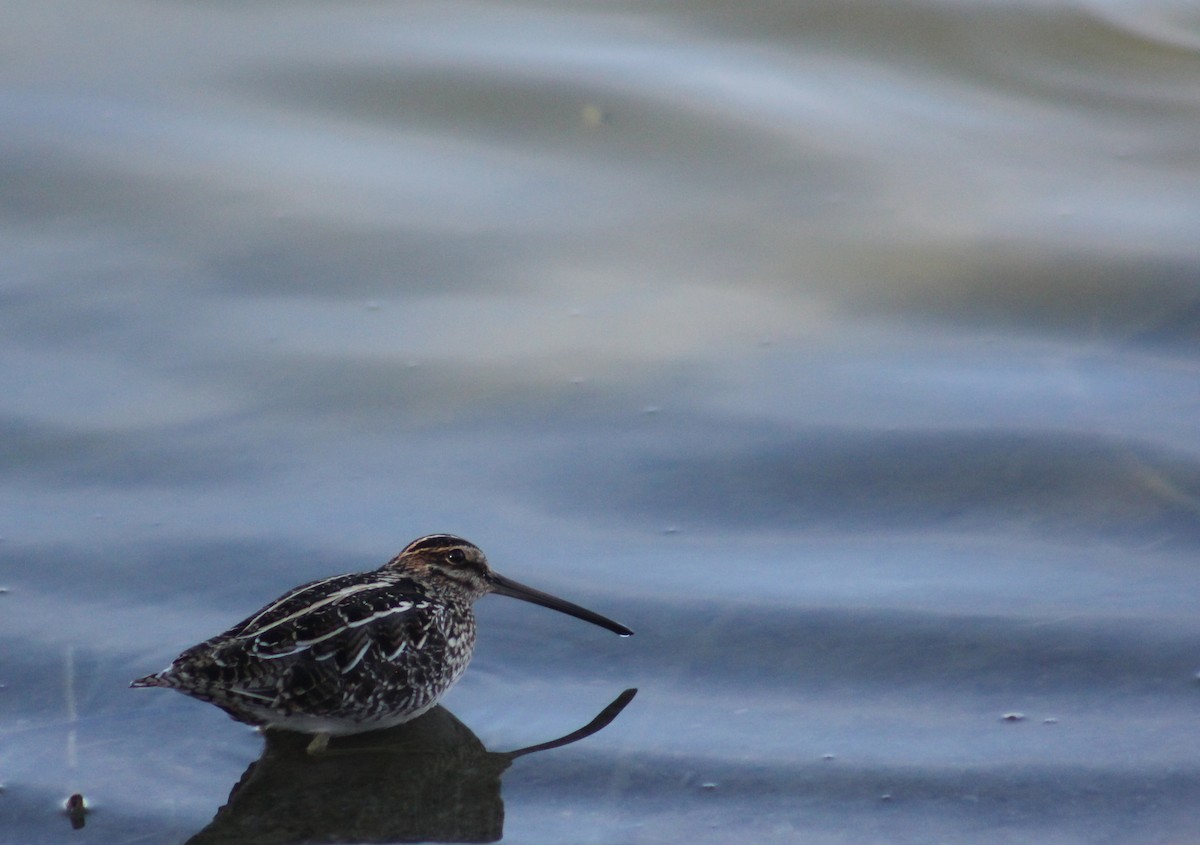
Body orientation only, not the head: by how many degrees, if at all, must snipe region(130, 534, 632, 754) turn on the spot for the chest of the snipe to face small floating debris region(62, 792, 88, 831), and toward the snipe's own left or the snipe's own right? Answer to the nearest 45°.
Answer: approximately 135° to the snipe's own right

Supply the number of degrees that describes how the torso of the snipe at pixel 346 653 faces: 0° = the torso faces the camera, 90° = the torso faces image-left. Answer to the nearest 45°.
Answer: approximately 270°
